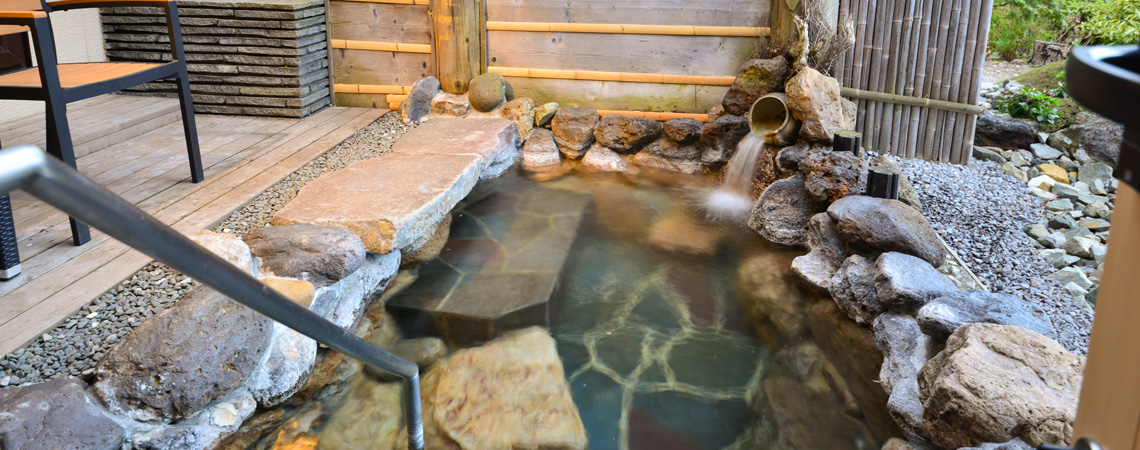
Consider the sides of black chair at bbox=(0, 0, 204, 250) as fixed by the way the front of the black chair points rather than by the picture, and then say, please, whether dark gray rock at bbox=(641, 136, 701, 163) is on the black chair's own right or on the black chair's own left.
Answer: on the black chair's own left

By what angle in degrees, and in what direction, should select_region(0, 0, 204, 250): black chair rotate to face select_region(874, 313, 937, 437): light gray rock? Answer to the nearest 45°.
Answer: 0° — it already faces it

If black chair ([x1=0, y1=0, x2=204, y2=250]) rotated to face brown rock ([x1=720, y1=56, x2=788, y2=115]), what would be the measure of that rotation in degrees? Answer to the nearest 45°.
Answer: approximately 45° to its left

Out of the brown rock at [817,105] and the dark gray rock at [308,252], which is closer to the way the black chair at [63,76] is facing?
the dark gray rock

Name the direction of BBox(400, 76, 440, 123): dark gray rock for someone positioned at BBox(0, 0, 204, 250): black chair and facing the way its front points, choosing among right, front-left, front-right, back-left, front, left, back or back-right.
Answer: left

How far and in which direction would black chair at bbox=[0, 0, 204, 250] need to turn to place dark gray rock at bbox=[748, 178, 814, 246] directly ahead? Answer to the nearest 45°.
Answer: approximately 45° to its left

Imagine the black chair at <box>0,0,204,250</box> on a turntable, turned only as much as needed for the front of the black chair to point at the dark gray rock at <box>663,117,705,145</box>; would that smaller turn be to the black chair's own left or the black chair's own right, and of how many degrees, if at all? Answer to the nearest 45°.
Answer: approximately 45° to the black chair's own left

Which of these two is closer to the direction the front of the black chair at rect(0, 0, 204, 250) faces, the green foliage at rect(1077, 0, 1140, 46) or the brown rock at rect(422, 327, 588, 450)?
the brown rock

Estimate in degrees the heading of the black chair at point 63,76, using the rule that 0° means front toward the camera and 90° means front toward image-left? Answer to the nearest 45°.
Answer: approximately 315°

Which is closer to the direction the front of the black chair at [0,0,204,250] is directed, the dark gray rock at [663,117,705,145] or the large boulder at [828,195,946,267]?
the large boulder
